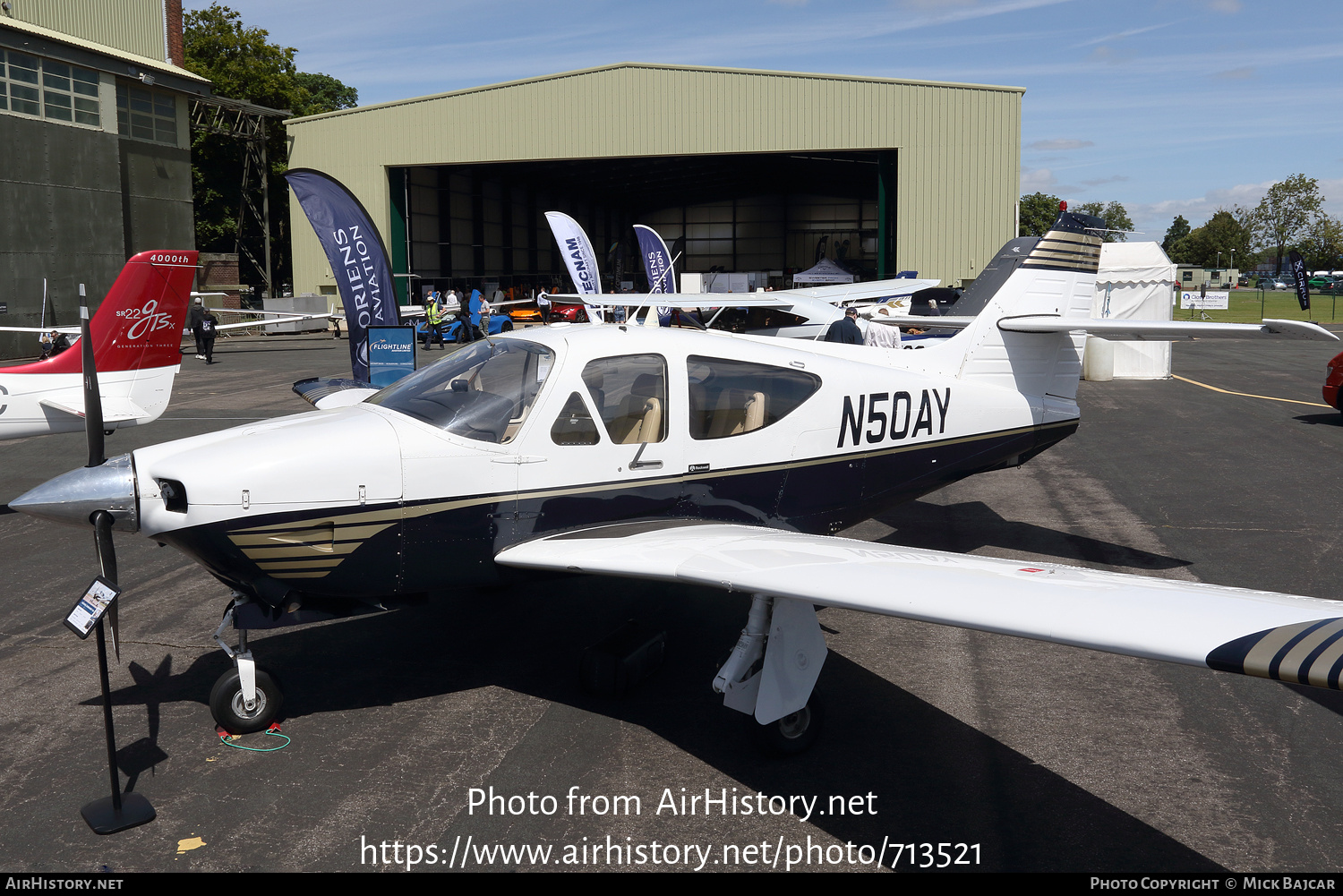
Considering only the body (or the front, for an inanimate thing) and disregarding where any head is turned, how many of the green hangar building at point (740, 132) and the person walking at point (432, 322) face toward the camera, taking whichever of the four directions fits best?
2

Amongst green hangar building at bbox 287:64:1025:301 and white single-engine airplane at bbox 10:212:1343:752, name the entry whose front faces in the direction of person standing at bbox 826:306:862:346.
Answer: the green hangar building

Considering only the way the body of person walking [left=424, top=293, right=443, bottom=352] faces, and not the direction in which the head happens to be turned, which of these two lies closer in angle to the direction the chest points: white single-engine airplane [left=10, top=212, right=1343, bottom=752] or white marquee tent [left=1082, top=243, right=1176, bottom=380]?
the white single-engine airplane

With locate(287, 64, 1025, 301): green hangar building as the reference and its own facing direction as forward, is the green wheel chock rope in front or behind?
in front

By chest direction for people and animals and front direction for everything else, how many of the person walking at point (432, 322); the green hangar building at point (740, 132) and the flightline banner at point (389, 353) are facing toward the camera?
3

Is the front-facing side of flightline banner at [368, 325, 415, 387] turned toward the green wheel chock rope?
yes

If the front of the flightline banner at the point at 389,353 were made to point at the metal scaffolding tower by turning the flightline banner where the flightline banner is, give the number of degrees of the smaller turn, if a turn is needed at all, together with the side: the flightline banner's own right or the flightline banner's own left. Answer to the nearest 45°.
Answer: approximately 180°

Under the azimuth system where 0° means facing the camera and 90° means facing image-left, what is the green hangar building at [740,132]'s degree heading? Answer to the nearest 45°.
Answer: approximately 0°

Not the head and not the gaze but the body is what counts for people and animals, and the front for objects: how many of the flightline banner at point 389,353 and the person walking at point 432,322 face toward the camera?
2

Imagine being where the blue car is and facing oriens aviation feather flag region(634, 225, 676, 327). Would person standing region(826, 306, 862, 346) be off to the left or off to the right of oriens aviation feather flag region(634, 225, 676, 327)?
right

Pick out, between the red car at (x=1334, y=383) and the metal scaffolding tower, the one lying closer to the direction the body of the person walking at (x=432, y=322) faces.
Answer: the red car

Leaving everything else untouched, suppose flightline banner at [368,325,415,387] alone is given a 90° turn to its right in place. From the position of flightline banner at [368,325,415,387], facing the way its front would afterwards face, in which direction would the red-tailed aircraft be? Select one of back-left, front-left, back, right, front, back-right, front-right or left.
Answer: front-left

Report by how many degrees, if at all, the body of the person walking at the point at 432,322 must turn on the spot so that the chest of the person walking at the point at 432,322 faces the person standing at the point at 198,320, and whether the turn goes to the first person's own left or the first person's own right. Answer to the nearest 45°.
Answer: approximately 90° to the first person's own right

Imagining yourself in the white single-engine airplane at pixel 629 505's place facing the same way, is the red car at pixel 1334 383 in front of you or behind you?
behind
